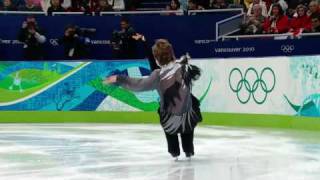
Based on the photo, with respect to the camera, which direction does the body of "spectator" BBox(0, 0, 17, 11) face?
toward the camera

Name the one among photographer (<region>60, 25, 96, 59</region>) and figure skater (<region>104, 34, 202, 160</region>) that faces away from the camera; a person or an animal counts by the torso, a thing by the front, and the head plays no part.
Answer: the figure skater

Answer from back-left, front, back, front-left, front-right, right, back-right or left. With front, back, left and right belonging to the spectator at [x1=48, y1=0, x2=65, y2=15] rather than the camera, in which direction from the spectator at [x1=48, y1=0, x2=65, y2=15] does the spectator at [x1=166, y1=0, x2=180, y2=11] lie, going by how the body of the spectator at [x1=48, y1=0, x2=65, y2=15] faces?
left

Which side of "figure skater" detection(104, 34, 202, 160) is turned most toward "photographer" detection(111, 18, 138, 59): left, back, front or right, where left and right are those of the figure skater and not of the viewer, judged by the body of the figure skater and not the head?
front

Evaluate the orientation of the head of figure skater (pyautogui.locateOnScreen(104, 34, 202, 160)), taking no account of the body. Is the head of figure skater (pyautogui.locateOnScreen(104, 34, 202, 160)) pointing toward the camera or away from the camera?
away from the camera

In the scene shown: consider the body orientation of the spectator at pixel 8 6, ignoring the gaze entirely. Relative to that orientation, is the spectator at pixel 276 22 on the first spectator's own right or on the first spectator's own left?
on the first spectator's own left

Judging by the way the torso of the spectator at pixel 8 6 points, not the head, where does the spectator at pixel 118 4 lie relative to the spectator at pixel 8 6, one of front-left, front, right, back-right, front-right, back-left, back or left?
left

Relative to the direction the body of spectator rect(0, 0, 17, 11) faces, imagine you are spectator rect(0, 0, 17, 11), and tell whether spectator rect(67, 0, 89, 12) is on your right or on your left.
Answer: on your left

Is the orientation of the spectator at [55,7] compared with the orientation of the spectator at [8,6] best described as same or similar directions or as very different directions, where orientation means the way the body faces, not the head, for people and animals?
same or similar directions

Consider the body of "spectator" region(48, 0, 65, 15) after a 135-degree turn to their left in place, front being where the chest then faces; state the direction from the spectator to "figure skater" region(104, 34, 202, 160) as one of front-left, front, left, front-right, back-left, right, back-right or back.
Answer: back-right

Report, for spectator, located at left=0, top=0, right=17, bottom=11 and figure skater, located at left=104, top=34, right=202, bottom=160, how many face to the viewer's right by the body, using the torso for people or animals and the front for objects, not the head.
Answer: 0
